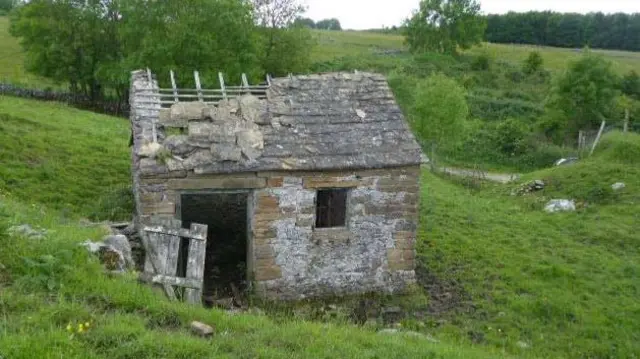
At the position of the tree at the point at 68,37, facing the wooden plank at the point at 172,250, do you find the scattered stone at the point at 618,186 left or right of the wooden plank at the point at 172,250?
left

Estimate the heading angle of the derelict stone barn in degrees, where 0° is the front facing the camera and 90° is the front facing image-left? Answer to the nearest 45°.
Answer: approximately 0°

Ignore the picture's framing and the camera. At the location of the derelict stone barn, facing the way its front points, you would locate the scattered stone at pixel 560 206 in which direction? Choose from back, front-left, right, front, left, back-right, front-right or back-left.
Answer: back-left

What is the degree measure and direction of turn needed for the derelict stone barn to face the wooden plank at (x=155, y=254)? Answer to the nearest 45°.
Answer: approximately 45° to its right

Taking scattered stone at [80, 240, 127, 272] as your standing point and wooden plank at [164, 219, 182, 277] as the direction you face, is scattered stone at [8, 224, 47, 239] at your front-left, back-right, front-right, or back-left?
back-left

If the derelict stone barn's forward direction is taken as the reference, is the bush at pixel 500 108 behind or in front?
behind

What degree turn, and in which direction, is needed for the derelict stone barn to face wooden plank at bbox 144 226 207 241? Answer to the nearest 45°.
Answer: approximately 45° to its right

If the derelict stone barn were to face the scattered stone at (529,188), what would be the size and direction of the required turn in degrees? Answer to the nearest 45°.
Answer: approximately 135° to its left

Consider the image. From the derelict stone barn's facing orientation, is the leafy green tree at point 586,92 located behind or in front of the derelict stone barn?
behind
